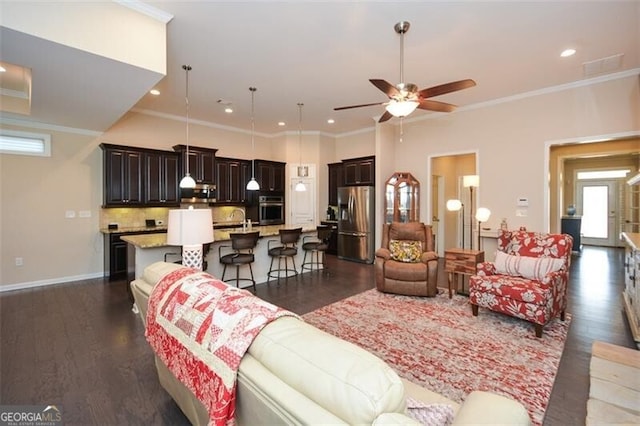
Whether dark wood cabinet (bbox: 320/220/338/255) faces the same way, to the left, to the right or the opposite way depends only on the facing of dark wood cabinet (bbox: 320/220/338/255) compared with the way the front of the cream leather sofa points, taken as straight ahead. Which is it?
the opposite way

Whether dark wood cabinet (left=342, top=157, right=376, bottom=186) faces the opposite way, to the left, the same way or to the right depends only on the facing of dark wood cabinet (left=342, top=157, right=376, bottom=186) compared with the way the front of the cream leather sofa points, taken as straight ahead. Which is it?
the opposite way

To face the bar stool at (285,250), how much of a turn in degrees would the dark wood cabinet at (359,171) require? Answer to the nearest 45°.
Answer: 0° — it already faces it

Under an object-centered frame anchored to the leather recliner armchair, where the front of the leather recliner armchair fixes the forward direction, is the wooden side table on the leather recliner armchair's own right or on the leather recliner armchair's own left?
on the leather recliner armchair's own left

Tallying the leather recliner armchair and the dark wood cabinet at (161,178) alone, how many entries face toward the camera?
2

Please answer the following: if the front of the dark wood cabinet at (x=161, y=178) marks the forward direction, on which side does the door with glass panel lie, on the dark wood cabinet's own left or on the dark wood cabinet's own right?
on the dark wood cabinet's own left

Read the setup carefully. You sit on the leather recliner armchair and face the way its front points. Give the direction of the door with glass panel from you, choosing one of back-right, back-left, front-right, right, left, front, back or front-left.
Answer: back-left

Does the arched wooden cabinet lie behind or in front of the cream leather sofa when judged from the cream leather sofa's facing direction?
in front

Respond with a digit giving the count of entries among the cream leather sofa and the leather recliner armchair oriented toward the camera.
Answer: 1

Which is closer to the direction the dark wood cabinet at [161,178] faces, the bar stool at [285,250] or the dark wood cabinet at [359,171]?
the bar stool

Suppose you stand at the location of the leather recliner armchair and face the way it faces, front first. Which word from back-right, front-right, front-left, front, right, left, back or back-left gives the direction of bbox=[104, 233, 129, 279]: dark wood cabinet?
right

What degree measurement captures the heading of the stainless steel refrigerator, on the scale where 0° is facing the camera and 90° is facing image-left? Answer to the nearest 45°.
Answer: approximately 45°

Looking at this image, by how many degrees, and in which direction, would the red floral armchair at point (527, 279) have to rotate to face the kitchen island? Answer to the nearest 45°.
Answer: approximately 45° to its right

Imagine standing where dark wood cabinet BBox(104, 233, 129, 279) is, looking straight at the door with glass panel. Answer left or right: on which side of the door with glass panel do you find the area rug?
right
